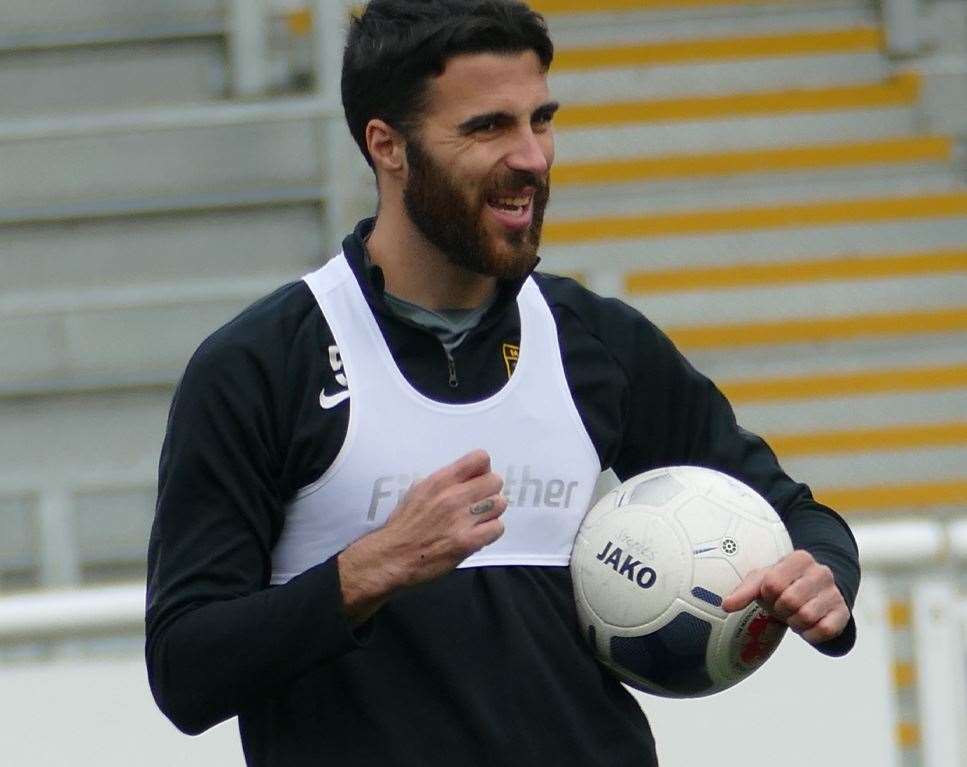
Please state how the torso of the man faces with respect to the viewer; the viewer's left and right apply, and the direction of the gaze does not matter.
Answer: facing the viewer and to the right of the viewer

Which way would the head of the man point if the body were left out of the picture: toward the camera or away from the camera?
toward the camera

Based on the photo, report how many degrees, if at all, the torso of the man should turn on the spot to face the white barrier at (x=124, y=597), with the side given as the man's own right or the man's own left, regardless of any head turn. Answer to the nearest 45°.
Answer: approximately 180°
